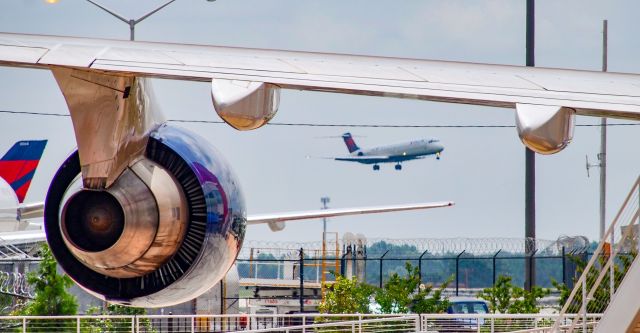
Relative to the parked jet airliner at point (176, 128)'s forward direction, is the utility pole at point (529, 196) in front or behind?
in front

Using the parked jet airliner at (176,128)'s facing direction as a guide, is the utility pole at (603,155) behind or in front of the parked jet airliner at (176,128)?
in front

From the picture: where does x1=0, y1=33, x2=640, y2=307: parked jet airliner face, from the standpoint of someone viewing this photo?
facing away from the viewer and to the right of the viewer
